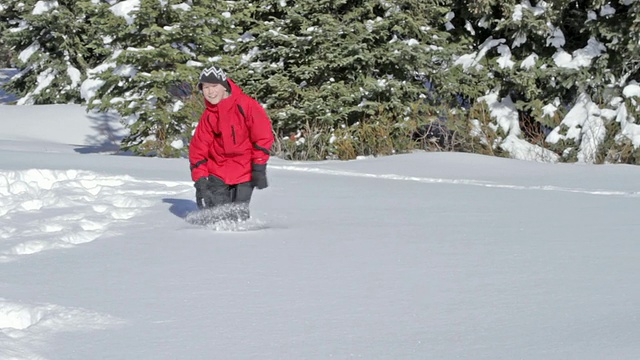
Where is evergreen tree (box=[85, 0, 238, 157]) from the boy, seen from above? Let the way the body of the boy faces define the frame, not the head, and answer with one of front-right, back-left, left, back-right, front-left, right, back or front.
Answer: back-right

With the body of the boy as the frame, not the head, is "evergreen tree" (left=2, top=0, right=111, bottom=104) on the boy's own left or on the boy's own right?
on the boy's own right

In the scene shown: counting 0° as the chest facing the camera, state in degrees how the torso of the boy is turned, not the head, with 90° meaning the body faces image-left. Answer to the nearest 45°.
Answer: approximately 45°

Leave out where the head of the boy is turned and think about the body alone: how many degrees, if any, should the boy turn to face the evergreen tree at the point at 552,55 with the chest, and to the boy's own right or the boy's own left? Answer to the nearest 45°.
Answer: approximately 180°
